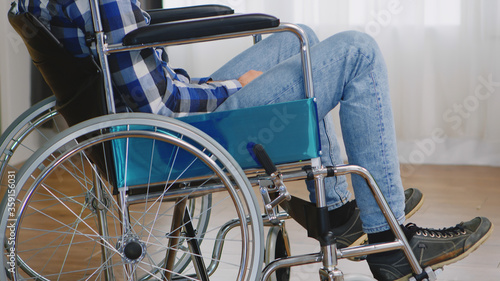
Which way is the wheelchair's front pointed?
to the viewer's right

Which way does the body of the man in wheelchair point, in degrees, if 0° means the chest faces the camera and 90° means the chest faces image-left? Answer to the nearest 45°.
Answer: approximately 270°
